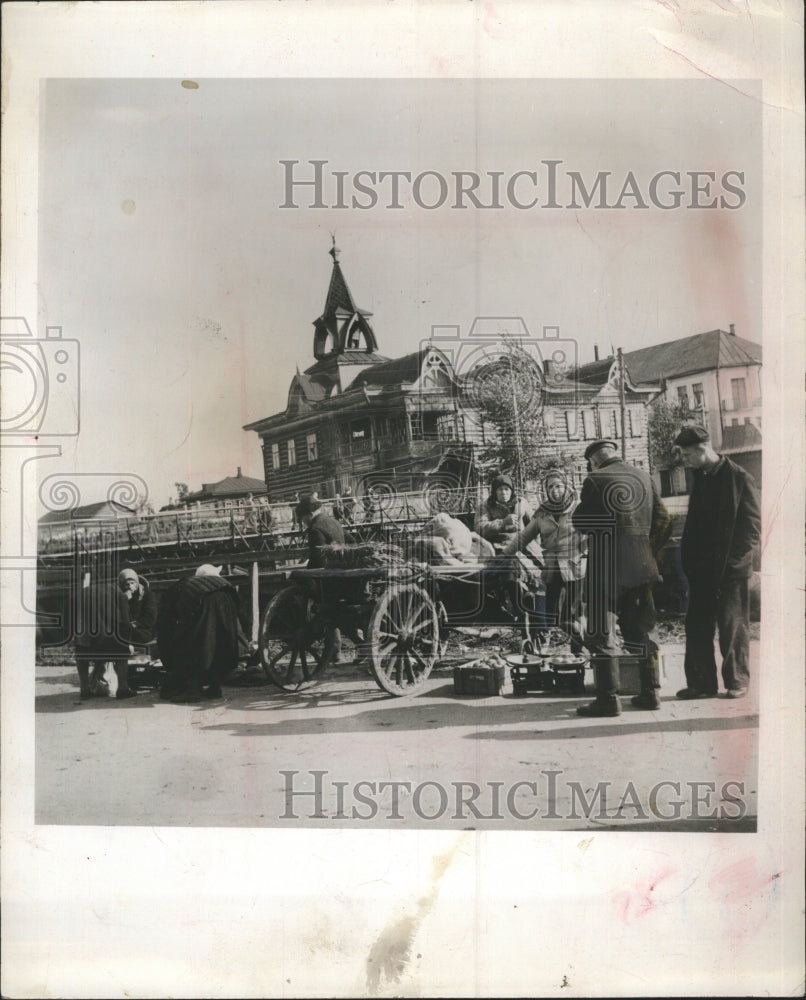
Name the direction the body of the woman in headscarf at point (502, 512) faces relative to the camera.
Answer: toward the camera

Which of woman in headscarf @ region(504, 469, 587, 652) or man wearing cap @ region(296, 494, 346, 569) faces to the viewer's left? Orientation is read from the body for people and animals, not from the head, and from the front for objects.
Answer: the man wearing cap

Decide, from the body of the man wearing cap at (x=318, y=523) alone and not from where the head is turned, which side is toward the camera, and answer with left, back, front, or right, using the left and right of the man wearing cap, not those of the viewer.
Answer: left

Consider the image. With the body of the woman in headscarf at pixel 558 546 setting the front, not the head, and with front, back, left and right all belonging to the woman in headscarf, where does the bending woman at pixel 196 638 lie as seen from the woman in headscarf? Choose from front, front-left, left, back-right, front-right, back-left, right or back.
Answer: right

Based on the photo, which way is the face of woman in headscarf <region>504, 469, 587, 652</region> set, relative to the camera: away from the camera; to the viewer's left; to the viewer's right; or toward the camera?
toward the camera

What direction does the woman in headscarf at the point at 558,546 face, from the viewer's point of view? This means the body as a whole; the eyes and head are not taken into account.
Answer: toward the camera

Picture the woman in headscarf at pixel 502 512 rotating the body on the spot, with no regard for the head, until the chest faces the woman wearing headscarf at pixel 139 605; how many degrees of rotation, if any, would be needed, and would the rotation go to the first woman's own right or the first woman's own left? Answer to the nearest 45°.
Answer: approximately 90° to the first woman's own right

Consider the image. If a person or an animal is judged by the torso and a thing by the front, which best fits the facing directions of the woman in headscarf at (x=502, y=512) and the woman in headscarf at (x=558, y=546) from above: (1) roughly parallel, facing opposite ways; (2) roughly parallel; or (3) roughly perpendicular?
roughly parallel

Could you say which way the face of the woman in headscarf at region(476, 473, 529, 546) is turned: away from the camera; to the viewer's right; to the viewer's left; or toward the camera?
toward the camera
